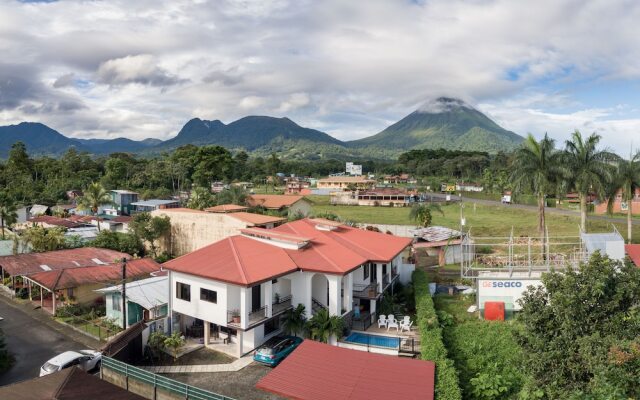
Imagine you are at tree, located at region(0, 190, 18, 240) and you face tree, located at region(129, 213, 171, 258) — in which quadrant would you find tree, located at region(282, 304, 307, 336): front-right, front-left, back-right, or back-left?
front-right

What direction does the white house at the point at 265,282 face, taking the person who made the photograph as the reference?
facing the viewer and to the right of the viewer

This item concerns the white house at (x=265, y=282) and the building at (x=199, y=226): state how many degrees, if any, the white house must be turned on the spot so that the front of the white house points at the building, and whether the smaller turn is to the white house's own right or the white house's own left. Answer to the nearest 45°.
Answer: approximately 135° to the white house's own left

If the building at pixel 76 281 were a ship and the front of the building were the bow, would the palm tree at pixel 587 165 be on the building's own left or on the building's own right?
on the building's own left

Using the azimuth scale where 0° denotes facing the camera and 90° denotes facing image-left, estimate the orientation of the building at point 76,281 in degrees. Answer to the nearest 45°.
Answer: approximately 45°

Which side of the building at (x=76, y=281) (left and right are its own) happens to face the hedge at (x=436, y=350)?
left

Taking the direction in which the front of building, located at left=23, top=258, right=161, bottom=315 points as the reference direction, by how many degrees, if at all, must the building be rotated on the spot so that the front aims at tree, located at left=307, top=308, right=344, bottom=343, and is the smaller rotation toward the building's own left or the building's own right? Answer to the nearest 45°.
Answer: approximately 90° to the building's own left

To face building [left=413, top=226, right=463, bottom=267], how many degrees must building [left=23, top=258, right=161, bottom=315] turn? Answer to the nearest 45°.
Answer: approximately 135° to its left

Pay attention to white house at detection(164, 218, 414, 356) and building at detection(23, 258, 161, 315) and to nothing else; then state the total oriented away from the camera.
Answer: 0

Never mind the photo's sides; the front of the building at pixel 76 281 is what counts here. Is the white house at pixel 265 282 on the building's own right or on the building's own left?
on the building's own left

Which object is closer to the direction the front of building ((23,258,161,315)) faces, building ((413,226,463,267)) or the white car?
the white car

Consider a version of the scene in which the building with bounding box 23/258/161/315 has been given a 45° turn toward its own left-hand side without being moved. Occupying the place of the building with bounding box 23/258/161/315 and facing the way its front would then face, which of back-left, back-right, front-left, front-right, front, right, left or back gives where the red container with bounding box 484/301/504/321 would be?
front-left

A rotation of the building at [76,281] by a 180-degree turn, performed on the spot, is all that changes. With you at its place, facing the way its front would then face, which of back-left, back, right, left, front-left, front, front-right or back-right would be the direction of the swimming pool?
right
